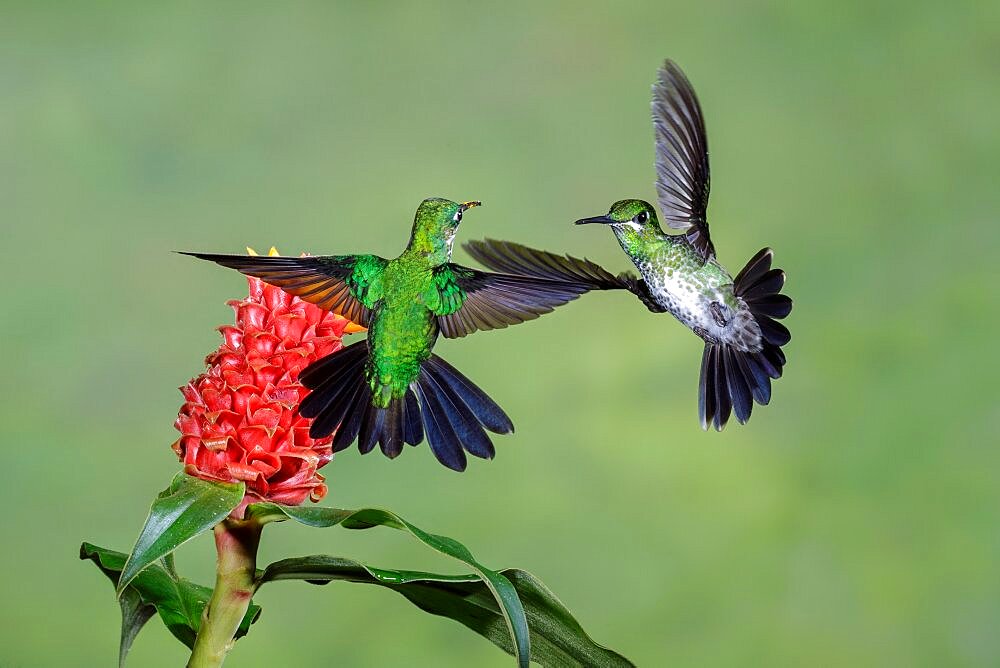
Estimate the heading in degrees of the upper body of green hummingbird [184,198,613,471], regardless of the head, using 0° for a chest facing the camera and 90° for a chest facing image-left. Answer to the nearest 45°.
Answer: approximately 225°
